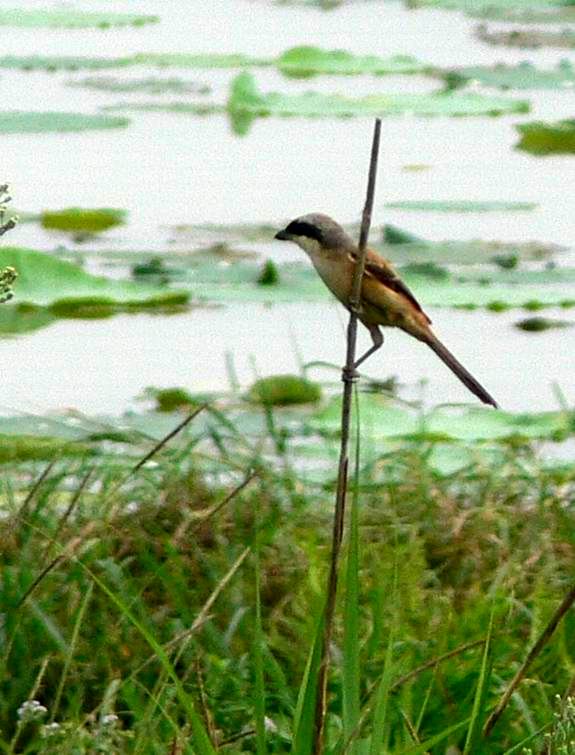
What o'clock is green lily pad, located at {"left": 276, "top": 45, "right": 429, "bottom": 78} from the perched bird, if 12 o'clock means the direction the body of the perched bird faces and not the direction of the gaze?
The green lily pad is roughly at 3 o'clock from the perched bird.

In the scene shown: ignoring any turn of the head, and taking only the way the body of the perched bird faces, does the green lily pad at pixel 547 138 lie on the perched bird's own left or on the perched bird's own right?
on the perched bird's own right

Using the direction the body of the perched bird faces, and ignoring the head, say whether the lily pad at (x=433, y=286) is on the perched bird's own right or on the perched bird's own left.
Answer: on the perched bird's own right

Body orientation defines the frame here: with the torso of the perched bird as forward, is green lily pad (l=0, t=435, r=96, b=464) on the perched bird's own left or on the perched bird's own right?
on the perched bird's own right

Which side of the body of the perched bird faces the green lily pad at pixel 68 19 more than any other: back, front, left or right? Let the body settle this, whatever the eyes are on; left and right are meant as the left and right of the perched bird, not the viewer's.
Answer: right

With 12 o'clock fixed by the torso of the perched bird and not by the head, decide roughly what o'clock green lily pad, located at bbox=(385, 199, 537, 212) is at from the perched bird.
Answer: The green lily pad is roughly at 3 o'clock from the perched bird.

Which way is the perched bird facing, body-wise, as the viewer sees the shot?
to the viewer's left

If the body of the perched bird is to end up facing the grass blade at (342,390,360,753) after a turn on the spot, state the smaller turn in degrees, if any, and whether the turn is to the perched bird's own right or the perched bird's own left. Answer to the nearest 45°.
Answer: approximately 90° to the perched bird's own left

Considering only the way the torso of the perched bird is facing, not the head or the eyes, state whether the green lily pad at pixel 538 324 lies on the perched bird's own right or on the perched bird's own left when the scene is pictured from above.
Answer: on the perched bird's own right

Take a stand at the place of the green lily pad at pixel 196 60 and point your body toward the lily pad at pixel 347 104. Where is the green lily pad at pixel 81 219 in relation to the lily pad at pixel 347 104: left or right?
right

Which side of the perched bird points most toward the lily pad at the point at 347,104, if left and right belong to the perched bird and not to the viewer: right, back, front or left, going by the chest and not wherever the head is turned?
right

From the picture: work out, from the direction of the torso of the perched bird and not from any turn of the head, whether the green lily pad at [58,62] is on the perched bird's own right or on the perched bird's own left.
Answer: on the perched bird's own right
